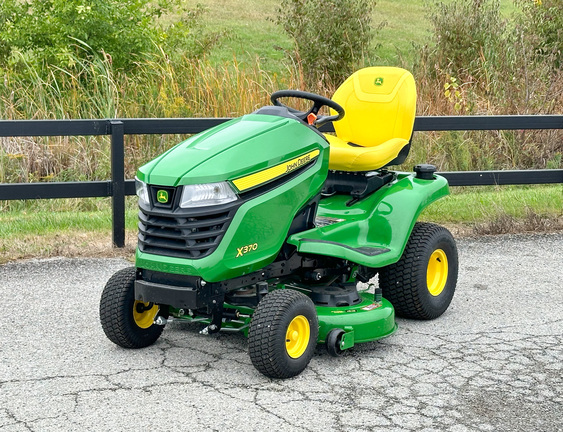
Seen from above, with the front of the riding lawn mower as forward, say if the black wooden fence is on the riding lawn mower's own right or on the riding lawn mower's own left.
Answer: on the riding lawn mower's own right

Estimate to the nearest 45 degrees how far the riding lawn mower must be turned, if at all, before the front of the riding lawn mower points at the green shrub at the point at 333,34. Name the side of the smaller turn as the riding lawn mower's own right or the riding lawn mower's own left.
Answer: approximately 135° to the riding lawn mower's own right

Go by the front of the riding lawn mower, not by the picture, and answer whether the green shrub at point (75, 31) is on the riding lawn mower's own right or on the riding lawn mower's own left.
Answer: on the riding lawn mower's own right

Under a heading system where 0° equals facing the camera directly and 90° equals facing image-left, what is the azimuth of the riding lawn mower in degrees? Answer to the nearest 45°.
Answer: approximately 45°
